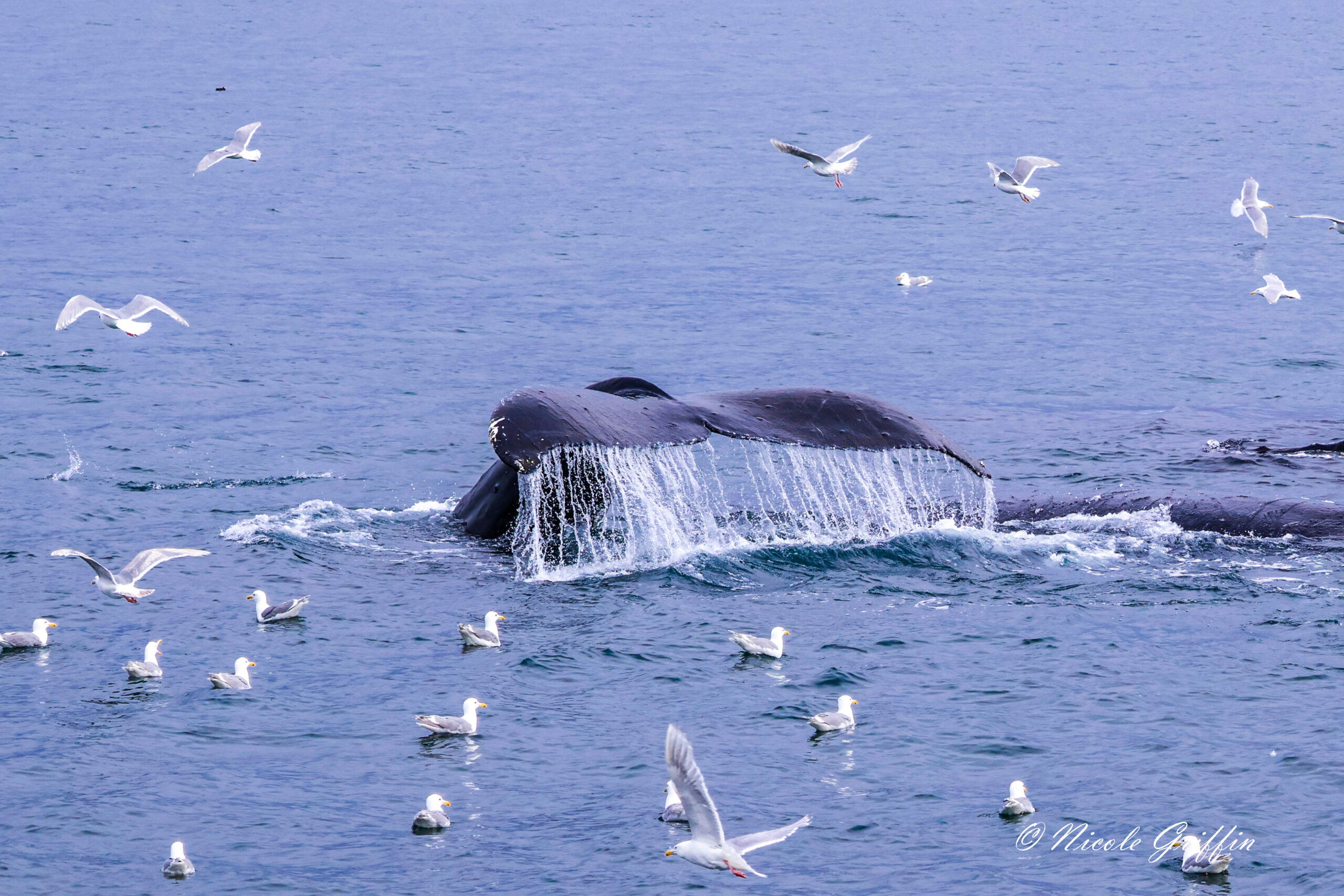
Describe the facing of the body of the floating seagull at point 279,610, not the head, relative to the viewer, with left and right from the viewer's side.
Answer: facing to the left of the viewer

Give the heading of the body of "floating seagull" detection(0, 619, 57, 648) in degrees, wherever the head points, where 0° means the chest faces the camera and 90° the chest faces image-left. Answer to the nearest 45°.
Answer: approximately 270°

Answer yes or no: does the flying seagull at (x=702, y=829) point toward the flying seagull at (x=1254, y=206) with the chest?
no

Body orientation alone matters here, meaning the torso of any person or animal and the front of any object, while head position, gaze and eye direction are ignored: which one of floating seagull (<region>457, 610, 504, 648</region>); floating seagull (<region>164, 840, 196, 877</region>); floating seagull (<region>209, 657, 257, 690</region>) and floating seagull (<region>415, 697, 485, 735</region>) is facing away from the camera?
floating seagull (<region>164, 840, 196, 877</region>)

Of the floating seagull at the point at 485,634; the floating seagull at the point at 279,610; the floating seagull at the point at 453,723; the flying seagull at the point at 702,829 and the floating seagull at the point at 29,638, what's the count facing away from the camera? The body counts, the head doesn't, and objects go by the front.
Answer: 0

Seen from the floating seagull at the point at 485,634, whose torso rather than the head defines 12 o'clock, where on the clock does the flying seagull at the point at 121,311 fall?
The flying seagull is roughly at 8 o'clock from the floating seagull.

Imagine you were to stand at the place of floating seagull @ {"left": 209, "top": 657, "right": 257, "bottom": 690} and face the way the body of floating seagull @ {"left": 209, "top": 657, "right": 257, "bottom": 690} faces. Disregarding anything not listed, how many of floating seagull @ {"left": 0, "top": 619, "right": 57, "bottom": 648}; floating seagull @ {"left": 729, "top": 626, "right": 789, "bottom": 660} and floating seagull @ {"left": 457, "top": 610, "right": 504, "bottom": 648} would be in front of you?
2

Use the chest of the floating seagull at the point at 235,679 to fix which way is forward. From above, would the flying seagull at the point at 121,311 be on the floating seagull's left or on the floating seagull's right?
on the floating seagull's left

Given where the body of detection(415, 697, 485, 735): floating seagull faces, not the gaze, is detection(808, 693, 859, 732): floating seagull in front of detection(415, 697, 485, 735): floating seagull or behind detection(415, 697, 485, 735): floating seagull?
in front

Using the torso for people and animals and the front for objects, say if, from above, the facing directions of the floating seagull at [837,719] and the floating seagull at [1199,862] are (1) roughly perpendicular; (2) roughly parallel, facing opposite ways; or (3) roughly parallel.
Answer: roughly parallel, facing opposite ways

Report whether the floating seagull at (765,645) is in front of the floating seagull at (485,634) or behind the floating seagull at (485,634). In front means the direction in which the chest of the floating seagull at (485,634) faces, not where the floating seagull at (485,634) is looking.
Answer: in front

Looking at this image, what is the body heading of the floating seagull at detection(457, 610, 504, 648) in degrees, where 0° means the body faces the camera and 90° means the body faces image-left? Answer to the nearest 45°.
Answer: approximately 270°

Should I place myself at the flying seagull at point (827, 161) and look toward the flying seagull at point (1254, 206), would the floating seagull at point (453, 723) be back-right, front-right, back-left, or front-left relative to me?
back-right

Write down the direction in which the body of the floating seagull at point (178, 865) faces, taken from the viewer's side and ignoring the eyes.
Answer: away from the camera

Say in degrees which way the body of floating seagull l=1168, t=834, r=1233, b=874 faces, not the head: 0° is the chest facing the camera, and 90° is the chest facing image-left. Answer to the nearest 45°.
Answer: approximately 90°

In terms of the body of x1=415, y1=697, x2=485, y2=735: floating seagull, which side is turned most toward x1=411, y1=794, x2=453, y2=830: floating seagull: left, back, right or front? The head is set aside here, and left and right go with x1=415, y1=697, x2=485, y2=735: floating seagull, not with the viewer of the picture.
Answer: right

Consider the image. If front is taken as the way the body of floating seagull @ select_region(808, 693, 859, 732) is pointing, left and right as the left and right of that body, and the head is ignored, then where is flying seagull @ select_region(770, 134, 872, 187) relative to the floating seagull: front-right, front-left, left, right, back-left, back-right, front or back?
left

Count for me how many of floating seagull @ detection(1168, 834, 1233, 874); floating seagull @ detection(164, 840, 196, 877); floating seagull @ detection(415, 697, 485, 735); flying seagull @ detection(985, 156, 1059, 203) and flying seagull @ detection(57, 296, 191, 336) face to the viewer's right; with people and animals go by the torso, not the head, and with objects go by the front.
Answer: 1
